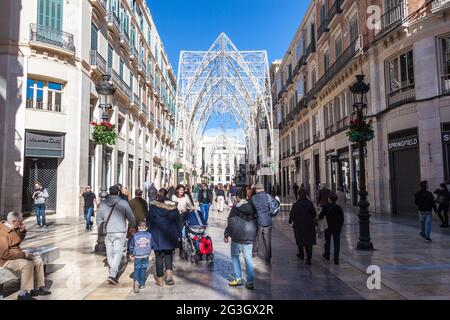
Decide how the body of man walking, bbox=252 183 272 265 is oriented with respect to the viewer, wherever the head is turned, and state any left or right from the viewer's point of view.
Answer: facing away from the viewer and to the left of the viewer

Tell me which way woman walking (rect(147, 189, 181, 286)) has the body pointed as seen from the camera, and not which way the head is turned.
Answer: away from the camera

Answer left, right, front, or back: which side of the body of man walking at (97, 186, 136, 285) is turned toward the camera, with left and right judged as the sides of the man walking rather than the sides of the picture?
back

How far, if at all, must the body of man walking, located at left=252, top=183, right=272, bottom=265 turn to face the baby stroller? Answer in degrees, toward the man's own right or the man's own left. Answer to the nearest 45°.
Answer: approximately 45° to the man's own left

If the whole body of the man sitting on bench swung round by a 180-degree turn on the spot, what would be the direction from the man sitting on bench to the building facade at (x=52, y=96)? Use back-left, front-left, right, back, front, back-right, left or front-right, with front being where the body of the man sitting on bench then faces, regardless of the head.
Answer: front-right

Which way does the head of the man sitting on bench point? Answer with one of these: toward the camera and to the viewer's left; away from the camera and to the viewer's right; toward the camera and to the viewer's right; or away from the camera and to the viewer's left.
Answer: toward the camera and to the viewer's right

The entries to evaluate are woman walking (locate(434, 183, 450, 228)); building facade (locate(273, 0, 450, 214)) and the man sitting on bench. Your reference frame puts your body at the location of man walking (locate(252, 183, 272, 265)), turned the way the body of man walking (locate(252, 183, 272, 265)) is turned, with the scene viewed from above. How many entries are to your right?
2

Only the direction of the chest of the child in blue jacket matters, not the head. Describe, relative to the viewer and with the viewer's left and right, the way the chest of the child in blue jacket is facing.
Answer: facing away from the viewer
